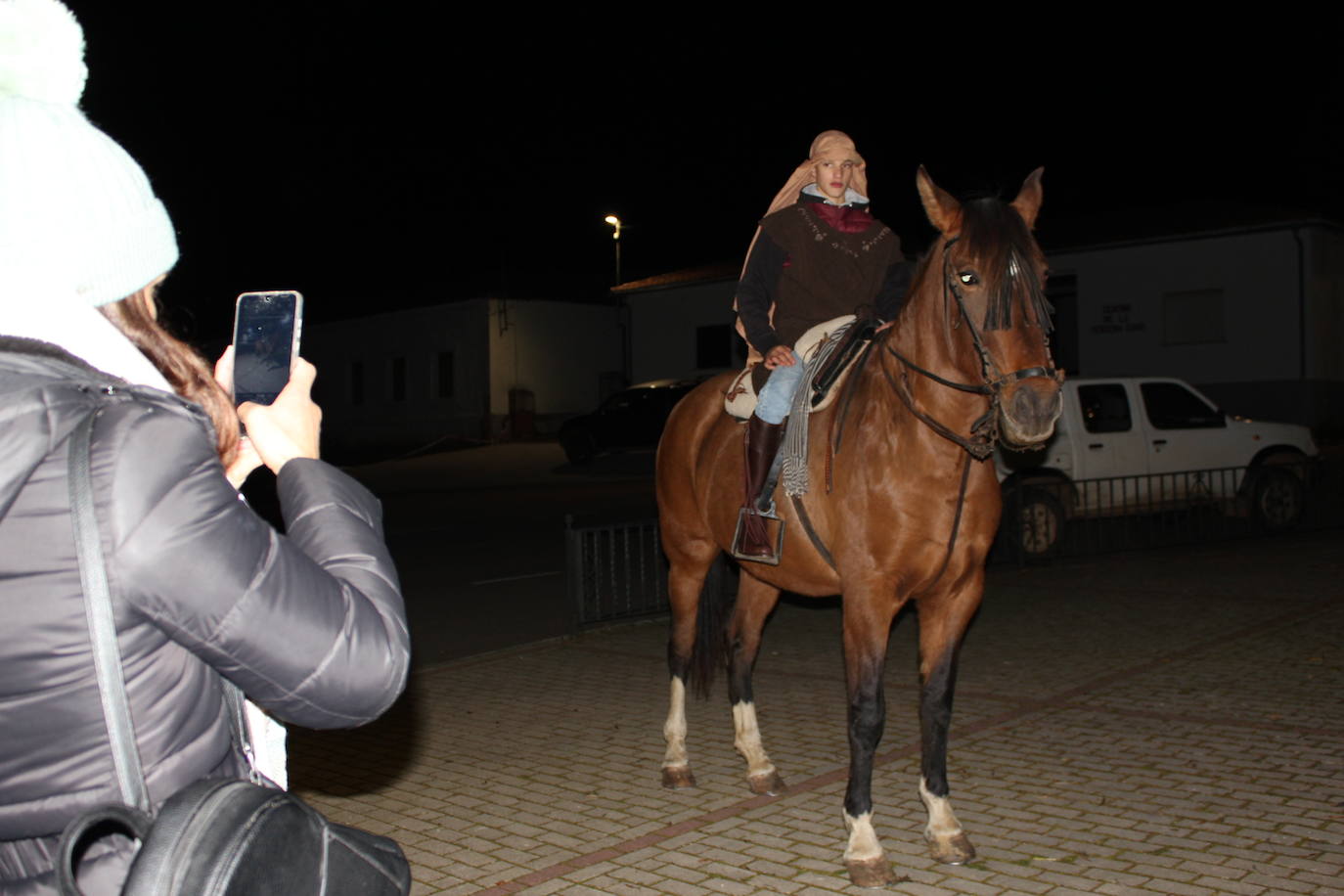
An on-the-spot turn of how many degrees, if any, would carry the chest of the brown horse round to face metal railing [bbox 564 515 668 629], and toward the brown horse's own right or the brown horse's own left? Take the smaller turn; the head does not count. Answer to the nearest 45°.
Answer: approximately 180°

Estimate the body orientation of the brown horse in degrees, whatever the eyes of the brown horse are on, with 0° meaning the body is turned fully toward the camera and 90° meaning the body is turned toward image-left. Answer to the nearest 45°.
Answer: approximately 315°

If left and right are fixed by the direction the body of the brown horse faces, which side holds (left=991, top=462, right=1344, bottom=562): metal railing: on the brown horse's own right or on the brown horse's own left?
on the brown horse's own left

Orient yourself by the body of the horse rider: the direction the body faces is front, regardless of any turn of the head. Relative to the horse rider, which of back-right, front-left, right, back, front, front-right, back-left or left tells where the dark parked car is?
back-left

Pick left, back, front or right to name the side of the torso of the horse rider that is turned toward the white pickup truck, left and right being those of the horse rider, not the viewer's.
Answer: left

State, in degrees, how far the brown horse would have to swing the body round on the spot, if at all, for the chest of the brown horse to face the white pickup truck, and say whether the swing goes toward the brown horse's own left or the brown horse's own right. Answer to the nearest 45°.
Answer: approximately 135° to the brown horse's own left
